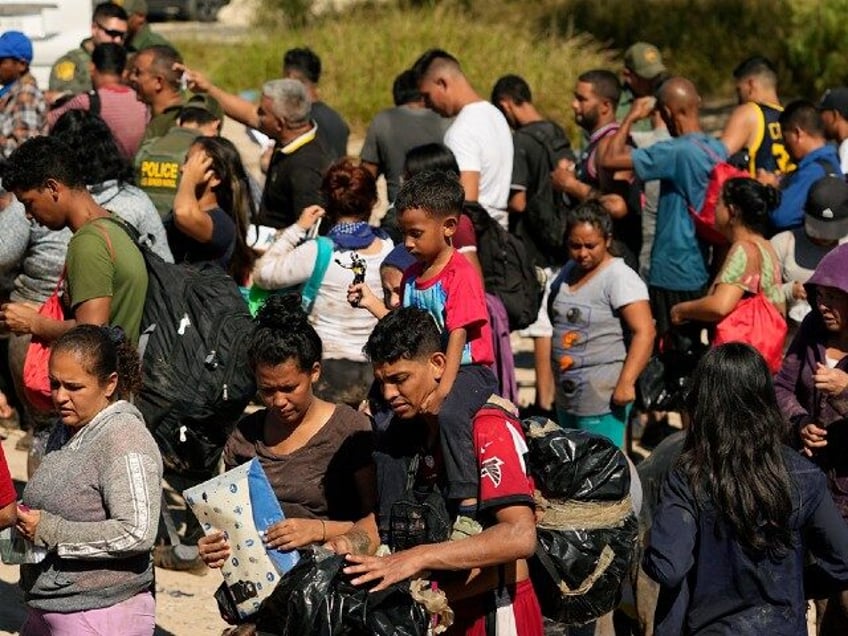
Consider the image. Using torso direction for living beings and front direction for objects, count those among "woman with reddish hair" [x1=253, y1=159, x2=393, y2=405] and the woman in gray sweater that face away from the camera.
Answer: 1

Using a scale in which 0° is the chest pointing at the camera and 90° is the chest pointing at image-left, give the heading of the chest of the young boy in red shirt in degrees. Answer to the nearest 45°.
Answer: approximately 45°

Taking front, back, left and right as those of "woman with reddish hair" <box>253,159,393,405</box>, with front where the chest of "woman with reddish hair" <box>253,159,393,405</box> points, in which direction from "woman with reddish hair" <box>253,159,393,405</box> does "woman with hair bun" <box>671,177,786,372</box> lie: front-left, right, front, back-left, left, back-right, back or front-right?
right

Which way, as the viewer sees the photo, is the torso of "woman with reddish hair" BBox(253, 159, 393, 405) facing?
away from the camera

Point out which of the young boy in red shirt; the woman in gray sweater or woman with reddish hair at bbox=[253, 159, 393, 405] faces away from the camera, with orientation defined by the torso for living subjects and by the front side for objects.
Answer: the woman with reddish hair

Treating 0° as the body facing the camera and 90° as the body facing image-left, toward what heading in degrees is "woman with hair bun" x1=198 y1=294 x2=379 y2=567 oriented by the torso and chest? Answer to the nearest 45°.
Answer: approximately 45°

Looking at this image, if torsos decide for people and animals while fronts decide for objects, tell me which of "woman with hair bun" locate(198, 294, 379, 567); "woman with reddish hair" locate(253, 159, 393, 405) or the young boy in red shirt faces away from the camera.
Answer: "woman with reddish hair" locate(253, 159, 393, 405)

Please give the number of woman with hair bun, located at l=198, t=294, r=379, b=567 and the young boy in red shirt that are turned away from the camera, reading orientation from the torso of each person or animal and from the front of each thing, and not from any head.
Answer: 0

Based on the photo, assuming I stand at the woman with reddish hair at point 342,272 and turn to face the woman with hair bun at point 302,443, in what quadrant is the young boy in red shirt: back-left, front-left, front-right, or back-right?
front-left

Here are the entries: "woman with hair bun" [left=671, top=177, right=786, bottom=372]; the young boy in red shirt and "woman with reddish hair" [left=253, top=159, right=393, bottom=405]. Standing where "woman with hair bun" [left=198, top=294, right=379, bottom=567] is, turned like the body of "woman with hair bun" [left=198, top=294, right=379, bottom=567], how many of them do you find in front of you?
0

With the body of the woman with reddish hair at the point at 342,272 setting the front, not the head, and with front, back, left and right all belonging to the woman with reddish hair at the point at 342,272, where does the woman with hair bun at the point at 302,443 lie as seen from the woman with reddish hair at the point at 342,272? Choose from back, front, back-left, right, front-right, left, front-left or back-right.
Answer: back

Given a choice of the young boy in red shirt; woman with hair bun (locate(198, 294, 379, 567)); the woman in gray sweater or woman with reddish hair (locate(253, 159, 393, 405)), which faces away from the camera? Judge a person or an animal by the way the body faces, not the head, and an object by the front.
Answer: woman with reddish hair (locate(253, 159, 393, 405))

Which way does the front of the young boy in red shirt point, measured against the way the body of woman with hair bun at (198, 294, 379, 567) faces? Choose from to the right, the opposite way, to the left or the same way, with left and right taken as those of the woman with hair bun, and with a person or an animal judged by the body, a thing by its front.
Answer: the same way

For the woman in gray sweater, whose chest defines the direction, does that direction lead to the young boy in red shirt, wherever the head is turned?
no

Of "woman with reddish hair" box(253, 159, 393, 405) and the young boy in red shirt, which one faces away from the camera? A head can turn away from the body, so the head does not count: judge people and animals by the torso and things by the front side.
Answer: the woman with reddish hair

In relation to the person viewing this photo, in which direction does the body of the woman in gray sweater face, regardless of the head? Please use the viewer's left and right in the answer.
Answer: facing the viewer and to the left of the viewer

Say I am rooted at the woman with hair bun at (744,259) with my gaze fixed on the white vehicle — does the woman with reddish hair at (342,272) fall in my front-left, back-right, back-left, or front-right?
front-left

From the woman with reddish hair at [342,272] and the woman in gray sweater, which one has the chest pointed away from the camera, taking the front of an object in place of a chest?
the woman with reddish hair

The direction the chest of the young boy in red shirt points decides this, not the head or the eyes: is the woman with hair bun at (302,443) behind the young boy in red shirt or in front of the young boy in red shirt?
in front

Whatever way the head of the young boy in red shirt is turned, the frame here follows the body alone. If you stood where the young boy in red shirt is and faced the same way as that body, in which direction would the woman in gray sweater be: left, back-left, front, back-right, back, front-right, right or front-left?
front
